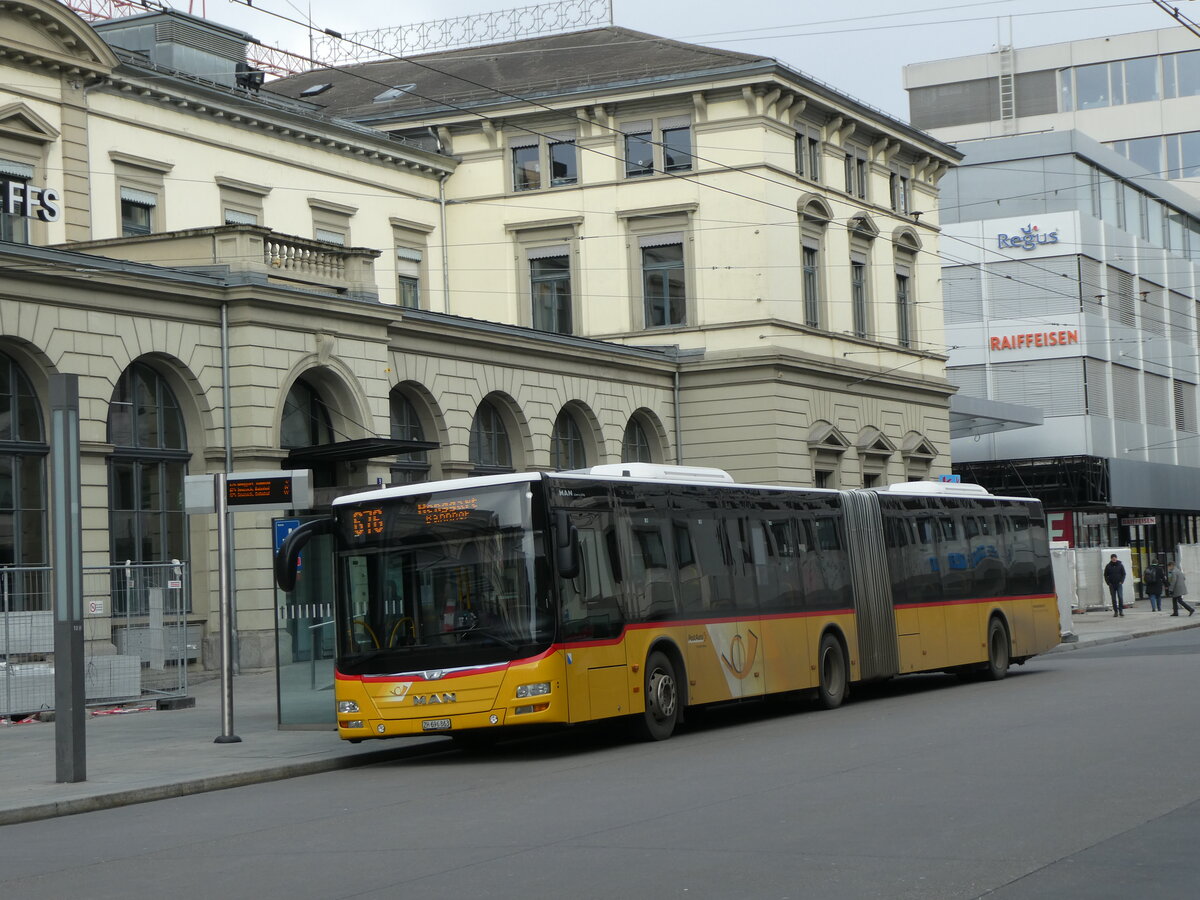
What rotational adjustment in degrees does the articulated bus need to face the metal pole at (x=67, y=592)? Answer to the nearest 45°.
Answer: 0° — it already faces it

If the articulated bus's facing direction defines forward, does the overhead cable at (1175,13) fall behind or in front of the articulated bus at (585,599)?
behind

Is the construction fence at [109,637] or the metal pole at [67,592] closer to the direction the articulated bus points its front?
the metal pole

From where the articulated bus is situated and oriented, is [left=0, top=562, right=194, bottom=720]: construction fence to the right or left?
on its right

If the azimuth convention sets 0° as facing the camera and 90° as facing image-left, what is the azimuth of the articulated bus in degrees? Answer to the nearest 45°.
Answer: approximately 45°

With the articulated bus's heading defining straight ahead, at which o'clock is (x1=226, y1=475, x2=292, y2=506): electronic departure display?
The electronic departure display is roughly at 2 o'clock from the articulated bus.

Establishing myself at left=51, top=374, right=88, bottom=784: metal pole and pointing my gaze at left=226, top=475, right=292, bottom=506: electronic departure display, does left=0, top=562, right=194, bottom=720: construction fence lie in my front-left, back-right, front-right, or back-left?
front-left
